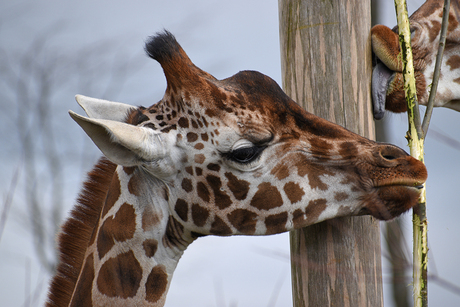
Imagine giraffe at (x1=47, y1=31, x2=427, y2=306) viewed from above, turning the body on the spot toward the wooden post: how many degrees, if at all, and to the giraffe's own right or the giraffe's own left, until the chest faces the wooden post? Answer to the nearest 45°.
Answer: approximately 45° to the giraffe's own left

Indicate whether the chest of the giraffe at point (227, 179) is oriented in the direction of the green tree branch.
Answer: yes

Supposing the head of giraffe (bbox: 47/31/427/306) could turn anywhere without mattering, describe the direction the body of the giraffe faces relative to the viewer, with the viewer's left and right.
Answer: facing to the right of the viewer
